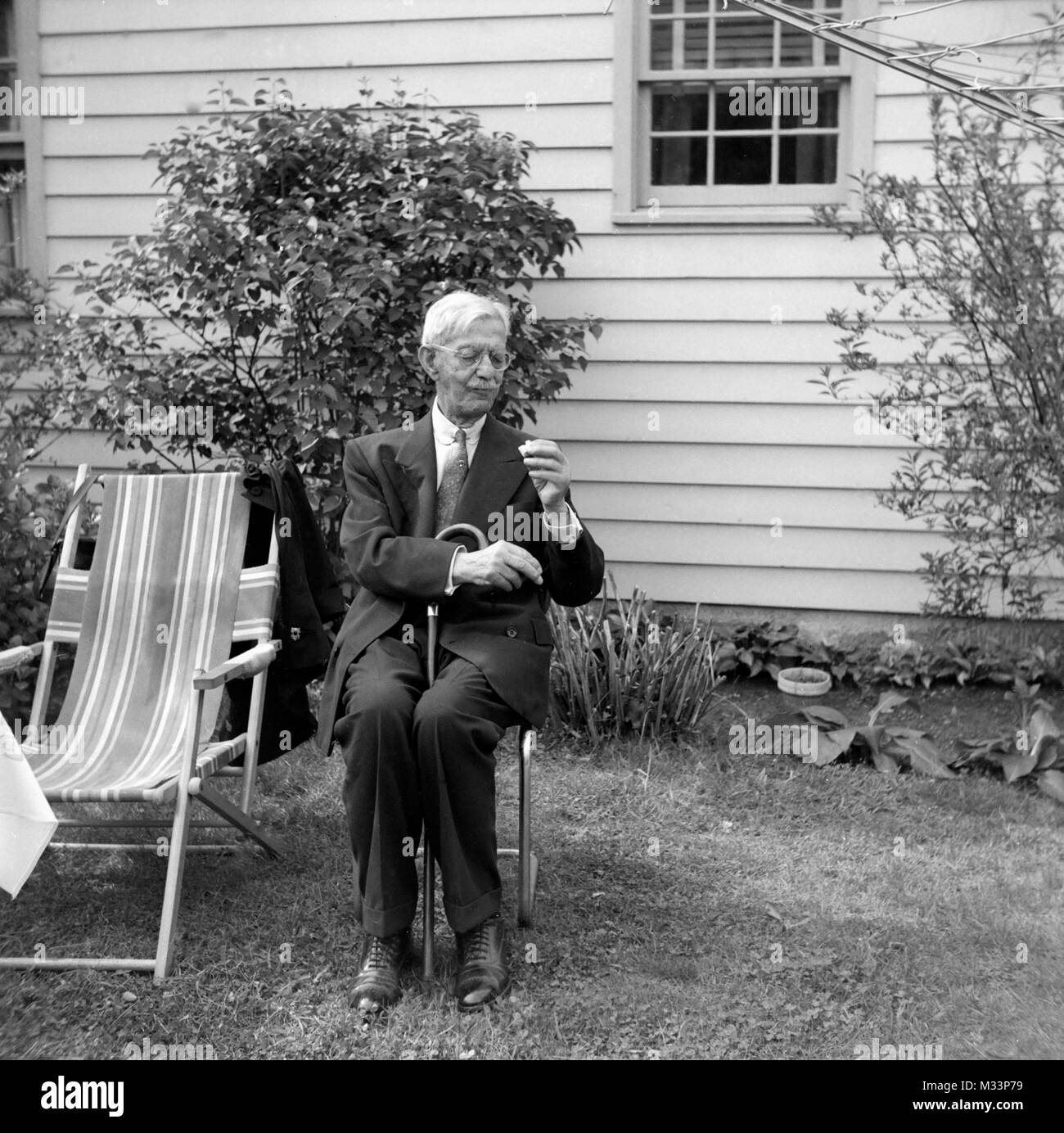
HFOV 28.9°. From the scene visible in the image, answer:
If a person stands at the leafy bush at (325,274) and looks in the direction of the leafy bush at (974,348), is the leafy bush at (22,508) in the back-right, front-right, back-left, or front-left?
back-right

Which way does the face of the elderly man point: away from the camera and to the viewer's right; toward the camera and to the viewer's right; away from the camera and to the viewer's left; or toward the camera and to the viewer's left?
toward the camera and to the viewer's right

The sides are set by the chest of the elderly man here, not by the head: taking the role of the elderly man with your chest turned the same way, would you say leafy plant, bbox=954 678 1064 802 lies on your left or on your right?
on your left

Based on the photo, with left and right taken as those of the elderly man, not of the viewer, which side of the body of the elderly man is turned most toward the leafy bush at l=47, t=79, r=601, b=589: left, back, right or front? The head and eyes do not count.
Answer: back

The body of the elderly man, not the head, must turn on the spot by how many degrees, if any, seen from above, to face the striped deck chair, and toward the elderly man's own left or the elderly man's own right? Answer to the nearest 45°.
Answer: approximately 135° to the elderly man's own right

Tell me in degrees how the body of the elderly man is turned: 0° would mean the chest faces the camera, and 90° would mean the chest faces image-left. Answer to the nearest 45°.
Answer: approximately 0°

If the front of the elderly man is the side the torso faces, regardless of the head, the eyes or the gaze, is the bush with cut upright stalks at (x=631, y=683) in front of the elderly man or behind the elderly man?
behind
